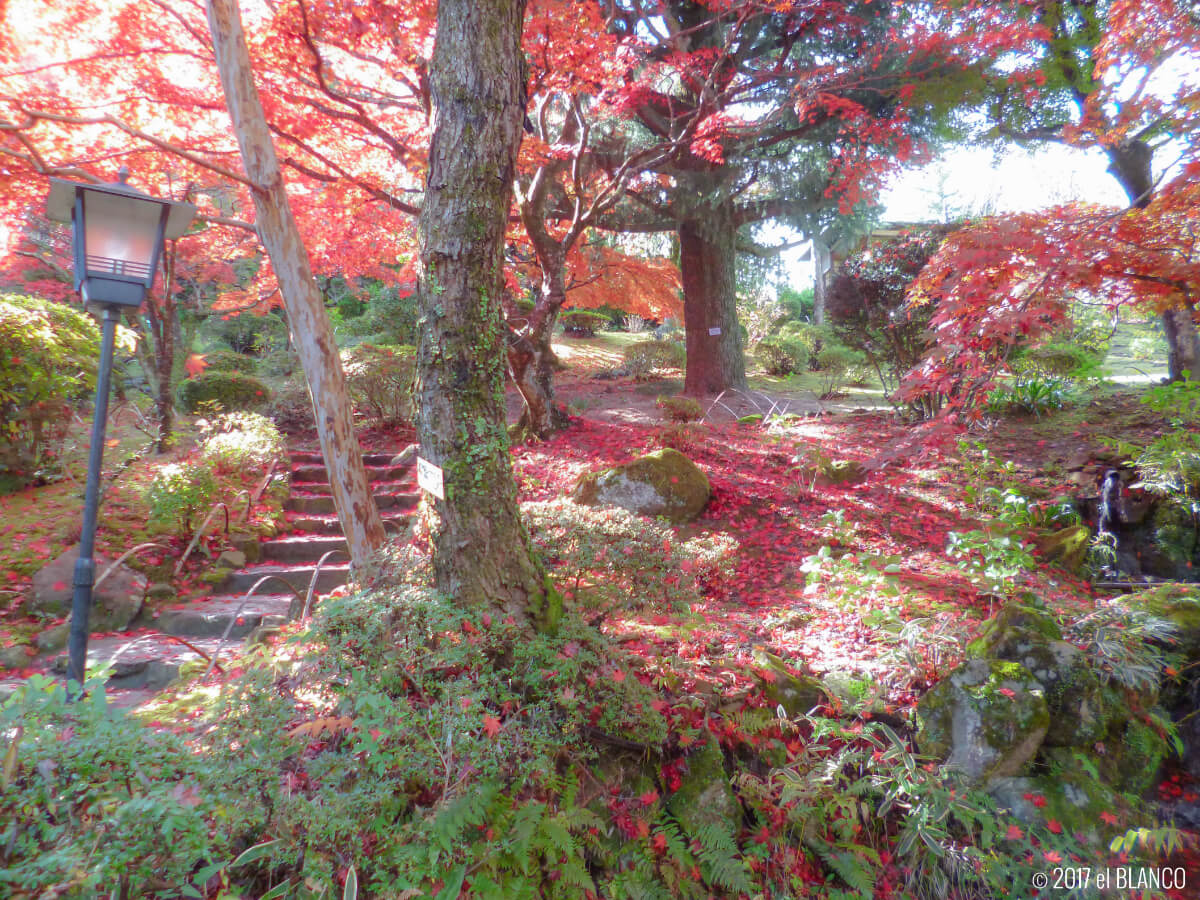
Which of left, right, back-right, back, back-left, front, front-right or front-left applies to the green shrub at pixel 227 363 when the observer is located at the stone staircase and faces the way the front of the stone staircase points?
back

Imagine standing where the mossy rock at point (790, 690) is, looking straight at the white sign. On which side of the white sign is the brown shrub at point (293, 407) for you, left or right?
right

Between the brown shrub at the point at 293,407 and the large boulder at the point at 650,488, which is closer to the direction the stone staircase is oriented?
the large boulder

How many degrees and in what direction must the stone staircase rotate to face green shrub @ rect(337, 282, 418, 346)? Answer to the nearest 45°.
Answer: approximately 180°

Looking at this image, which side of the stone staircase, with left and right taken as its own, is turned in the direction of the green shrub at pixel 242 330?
back

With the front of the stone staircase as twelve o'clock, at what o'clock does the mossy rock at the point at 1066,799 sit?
The mossy rock is roughly at 11 o'clock from the stone staircase.

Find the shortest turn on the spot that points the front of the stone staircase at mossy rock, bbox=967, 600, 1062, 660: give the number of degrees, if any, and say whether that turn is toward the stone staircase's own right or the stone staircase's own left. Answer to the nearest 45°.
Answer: approximately 45° to the stone staircase's own left

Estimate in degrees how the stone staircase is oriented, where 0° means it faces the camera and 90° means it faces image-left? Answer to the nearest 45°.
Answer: approximately 0°

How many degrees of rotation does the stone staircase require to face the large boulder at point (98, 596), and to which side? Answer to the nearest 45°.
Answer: approximately 90° to its right

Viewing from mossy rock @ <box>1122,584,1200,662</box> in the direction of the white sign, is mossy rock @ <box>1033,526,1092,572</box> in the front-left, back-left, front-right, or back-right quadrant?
back-right

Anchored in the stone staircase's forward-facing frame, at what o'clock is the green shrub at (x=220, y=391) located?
The green shrub is roughly at 6 o'clock from the stone staircase.
